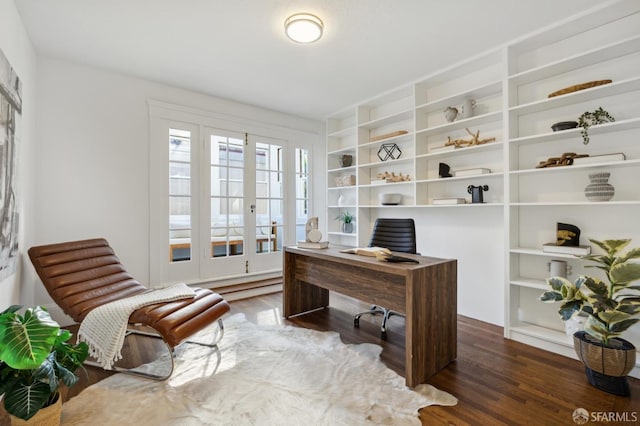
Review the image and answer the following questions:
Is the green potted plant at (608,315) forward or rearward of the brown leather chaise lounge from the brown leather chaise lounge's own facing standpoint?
forward

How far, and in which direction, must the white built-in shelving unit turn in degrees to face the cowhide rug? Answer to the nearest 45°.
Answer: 0° — it already faces it

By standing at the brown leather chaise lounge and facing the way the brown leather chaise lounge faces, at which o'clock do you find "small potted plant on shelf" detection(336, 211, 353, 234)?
The small potted plant on shelf is roughly at 10 o'clock from the brown leather chaise lounge.

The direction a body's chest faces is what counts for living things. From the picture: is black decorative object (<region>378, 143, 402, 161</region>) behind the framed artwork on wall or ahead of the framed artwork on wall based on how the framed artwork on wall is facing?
ahead

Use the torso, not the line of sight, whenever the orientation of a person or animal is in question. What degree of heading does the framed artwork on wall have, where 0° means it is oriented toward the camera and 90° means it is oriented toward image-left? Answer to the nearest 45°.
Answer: approximately 270°

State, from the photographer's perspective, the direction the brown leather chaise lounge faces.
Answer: facing the viewer and to the right of the viewer

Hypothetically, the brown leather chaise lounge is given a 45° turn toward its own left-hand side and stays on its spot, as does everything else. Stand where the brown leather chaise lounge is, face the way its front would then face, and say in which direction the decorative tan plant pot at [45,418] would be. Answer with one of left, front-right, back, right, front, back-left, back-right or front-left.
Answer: right

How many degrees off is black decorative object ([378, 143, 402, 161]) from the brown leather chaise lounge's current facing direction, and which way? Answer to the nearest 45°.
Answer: approximately 45° to its left

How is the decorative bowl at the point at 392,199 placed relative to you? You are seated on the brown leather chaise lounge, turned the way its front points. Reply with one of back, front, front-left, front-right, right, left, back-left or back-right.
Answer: front-left

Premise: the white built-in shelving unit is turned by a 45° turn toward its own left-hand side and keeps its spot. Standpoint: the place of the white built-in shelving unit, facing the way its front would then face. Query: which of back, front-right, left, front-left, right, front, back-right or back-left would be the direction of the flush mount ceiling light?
front-right

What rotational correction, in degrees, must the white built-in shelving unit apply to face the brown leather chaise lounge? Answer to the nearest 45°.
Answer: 0° — it already faces it

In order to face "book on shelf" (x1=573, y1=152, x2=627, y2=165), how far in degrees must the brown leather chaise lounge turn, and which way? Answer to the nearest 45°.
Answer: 0° — it already faces it

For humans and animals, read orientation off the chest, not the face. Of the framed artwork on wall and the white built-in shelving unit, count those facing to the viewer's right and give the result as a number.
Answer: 1

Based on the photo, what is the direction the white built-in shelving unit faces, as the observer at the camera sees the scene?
facing the viewer and to the left of the viewer
